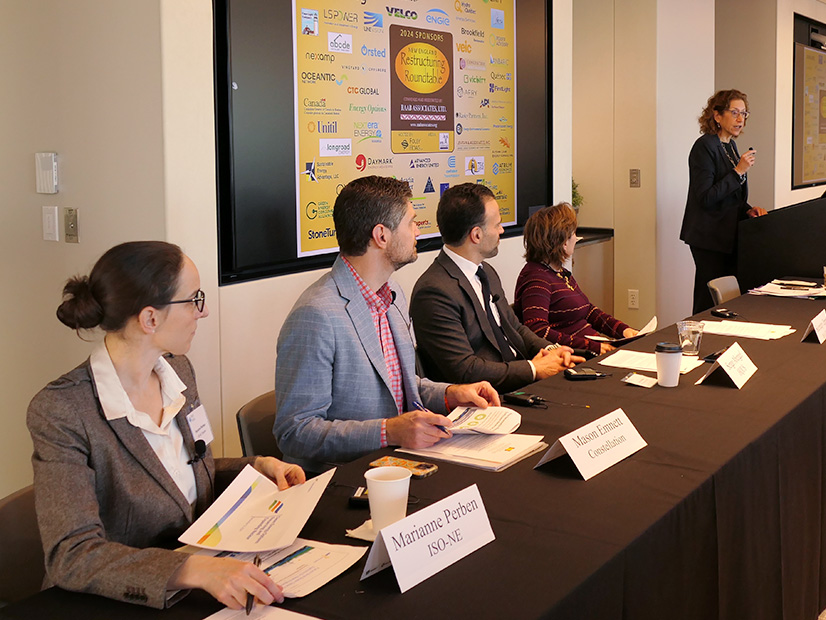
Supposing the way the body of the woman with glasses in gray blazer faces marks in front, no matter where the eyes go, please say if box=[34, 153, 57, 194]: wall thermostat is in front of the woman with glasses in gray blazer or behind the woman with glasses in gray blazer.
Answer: behind

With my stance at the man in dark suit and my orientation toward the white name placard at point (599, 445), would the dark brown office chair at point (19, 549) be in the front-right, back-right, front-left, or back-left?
front-right

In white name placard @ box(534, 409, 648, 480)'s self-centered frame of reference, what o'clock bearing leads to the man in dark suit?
The man in dark suit is roughly at 7 o'clock from the white name placard.

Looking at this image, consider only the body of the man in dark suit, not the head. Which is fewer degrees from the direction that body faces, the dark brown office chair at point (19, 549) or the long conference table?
the long conference table

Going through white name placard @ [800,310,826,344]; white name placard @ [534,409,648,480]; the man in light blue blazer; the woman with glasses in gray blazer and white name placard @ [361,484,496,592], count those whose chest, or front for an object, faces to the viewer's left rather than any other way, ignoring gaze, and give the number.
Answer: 0

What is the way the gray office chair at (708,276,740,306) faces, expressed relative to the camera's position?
facing the viewer and to the right of the viewer

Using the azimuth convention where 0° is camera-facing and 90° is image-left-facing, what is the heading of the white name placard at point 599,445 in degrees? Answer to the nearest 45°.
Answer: approximately 315°

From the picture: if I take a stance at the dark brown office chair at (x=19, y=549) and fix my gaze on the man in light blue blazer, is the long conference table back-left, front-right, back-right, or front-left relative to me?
front-right

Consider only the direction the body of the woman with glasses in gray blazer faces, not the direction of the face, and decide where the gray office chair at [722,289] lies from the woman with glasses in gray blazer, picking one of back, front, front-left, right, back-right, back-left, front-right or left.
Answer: left

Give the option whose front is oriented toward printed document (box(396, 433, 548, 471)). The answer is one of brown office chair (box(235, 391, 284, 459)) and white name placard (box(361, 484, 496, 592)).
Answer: the brown office chair

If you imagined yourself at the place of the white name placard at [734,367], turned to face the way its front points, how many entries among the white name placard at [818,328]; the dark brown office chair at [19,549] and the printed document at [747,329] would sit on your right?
1

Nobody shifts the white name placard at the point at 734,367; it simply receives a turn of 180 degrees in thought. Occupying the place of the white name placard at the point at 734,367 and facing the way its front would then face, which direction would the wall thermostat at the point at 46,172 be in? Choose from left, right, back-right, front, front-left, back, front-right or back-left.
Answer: front-left

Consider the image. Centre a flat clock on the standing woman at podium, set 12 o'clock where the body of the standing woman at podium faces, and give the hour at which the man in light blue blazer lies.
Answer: The man in light blue blazer is roughly at 2 o'clock from the standing woman at podium.

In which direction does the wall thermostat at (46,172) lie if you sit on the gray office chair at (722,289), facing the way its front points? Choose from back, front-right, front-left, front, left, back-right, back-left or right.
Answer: right

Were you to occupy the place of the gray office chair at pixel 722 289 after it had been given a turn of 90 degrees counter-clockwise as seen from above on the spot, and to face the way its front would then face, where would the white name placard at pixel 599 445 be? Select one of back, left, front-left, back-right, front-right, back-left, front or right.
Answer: back-right
